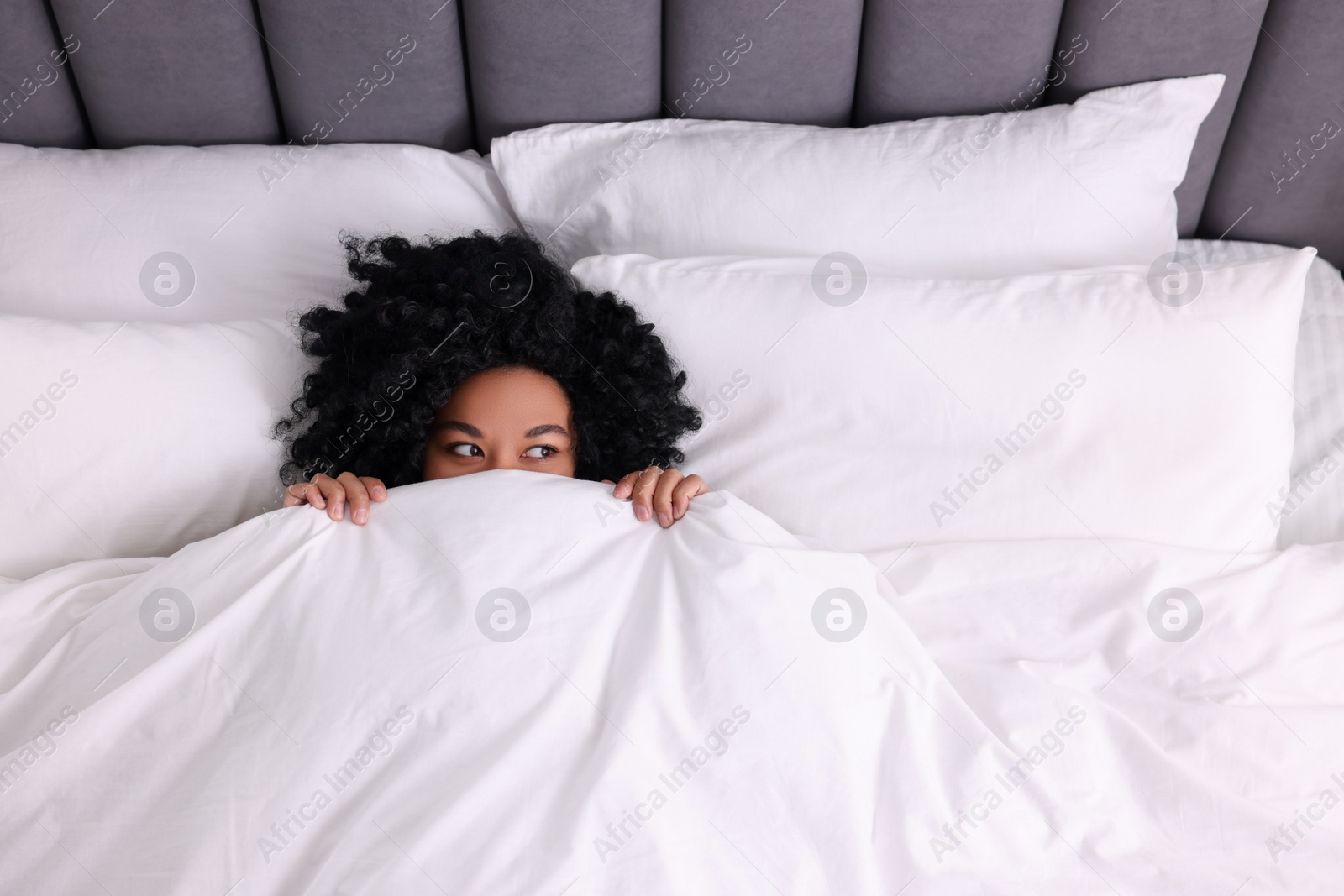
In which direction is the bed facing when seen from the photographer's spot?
facing the viewer
